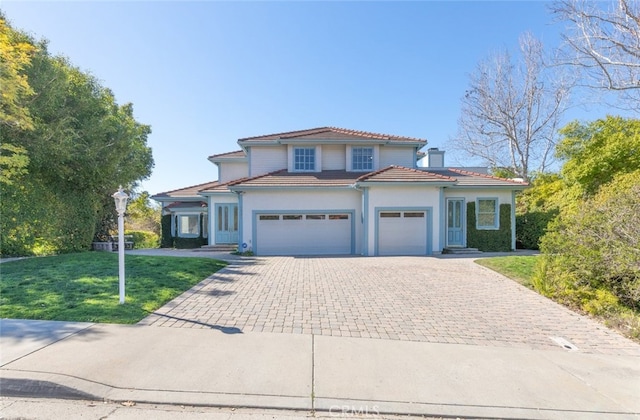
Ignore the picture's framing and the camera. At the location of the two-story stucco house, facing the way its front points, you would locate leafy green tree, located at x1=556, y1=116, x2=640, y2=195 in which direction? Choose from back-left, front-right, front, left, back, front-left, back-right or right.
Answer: left

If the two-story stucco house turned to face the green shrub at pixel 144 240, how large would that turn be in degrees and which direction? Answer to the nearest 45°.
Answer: approximately 135° to its right

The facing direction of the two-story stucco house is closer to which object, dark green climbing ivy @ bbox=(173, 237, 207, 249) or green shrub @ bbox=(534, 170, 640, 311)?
the green shrub

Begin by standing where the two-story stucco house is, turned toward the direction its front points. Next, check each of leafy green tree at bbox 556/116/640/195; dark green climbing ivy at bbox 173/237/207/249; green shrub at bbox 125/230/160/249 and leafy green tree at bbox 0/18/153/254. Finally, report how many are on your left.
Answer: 1

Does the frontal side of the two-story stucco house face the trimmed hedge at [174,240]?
no

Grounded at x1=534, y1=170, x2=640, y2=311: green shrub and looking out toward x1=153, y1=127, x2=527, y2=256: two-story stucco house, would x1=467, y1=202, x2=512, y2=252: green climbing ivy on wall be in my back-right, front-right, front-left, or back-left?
front-right

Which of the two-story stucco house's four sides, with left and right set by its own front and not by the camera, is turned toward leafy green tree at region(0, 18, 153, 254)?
right

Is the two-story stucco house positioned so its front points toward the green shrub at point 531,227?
no

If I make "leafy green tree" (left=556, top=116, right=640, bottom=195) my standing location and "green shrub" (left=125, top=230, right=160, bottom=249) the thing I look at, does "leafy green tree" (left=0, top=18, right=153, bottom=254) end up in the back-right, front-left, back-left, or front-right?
front-left

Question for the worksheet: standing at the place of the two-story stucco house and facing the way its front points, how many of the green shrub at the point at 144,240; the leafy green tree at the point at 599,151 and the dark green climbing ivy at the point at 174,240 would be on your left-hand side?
1

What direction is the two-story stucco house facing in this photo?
toward the camera

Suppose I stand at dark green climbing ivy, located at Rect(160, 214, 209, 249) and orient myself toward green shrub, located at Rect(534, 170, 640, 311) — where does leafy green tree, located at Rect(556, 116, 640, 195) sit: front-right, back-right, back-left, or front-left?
front-left

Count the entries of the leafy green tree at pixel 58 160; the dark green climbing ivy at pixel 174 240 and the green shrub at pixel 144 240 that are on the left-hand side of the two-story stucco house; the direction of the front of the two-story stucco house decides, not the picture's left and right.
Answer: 0

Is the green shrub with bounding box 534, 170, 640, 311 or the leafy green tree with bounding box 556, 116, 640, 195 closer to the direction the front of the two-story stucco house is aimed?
the green shrub
